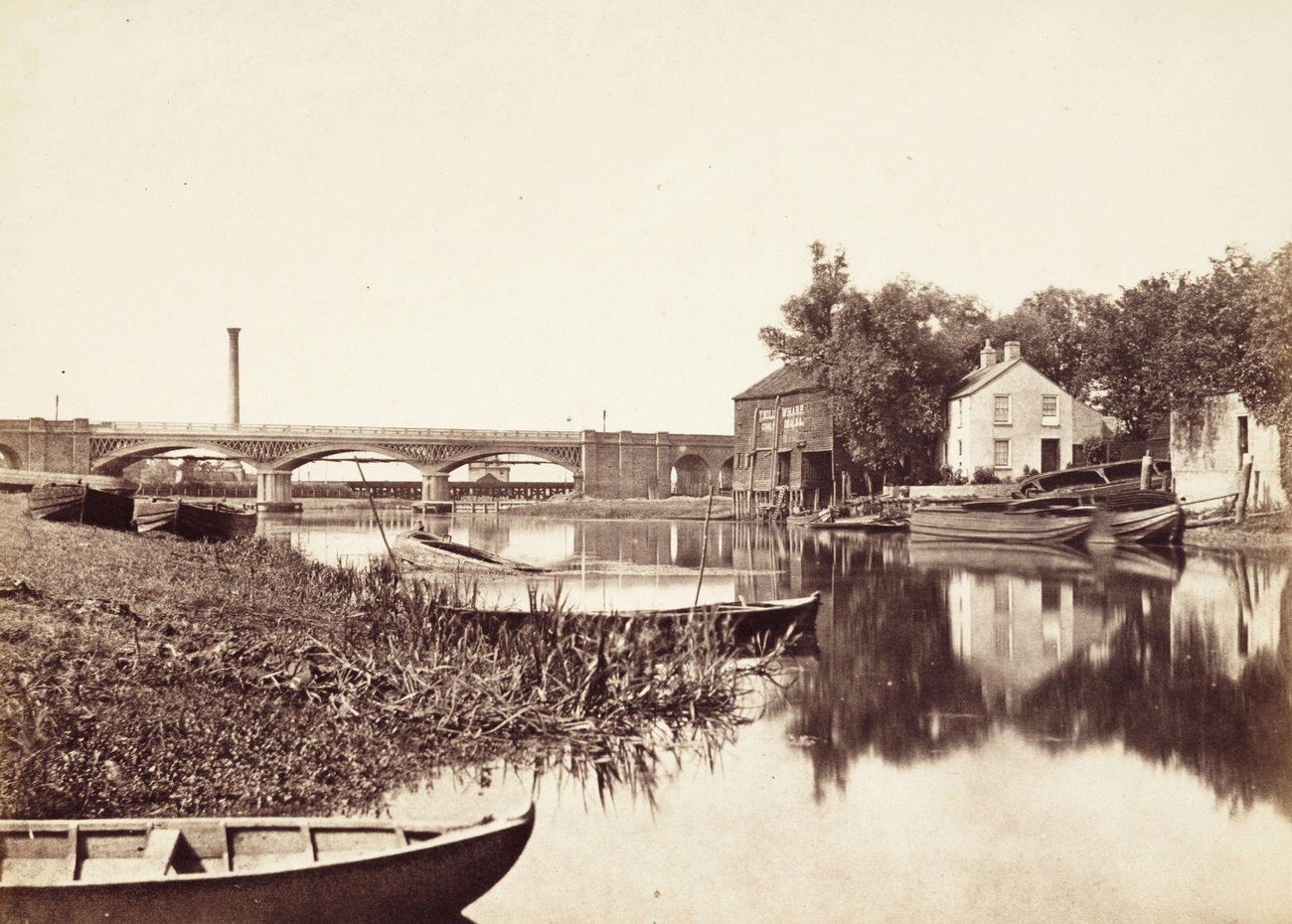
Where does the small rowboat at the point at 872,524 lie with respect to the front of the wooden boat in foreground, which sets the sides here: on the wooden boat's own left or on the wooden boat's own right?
on the wooden boat's own left

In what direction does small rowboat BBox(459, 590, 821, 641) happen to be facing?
to the viewer's right

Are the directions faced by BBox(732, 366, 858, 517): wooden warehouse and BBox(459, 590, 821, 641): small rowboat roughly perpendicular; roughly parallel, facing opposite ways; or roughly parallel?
roughly perpendicular

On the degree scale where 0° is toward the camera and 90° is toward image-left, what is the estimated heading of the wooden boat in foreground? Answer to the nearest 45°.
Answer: approximately 270°

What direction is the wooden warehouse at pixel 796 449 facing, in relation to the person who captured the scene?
facing the viewer

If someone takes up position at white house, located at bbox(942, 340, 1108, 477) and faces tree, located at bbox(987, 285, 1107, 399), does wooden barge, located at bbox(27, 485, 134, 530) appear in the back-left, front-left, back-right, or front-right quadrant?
back-left

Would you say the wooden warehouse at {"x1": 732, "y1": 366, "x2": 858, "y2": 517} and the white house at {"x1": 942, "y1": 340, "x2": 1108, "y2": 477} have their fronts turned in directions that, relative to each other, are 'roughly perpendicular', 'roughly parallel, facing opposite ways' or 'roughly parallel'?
roughly parallel

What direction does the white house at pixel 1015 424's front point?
toward the camera
